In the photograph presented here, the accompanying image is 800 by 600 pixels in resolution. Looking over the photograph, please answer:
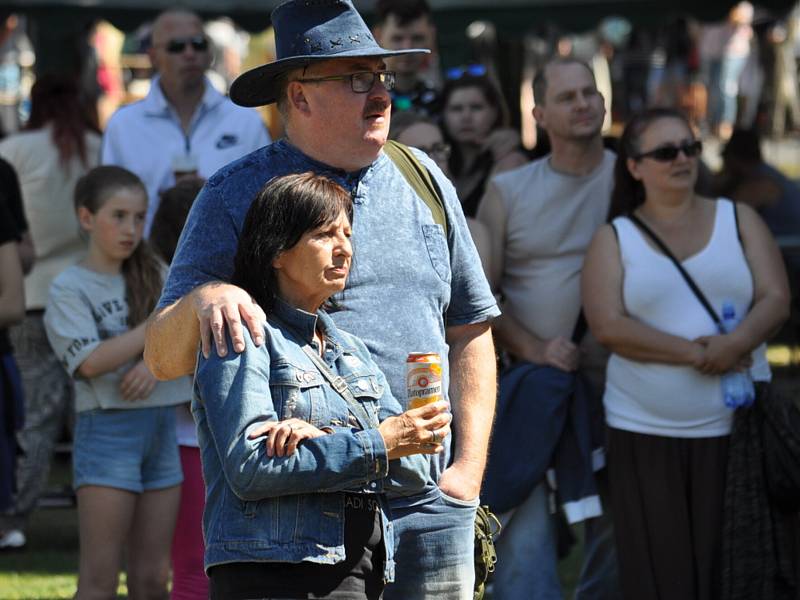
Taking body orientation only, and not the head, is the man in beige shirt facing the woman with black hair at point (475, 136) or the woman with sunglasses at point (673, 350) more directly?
the woman with sunglasses

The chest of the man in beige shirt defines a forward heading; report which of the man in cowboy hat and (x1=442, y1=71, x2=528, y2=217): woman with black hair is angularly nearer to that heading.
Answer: the man in cowboy hat

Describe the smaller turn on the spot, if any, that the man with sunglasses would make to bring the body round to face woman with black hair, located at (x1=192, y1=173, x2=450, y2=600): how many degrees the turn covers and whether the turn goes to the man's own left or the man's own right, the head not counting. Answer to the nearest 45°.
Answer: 0° — they already face them
